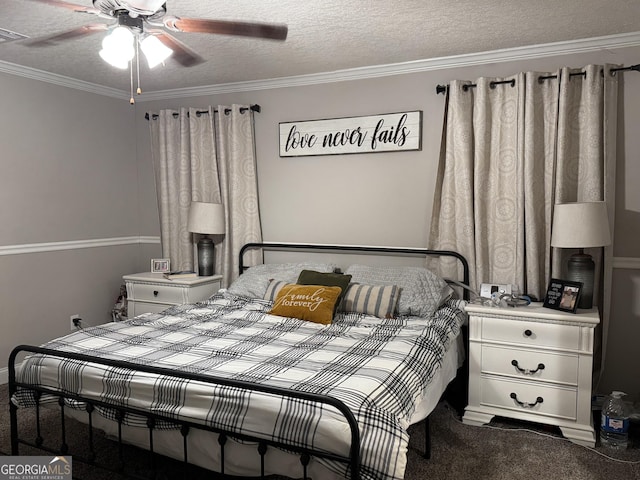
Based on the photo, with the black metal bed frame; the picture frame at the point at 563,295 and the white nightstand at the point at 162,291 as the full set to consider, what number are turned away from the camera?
0

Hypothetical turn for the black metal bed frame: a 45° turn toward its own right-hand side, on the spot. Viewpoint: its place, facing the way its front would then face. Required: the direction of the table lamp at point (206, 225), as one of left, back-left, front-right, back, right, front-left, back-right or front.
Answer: right

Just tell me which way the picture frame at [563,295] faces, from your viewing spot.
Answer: facing the viewer

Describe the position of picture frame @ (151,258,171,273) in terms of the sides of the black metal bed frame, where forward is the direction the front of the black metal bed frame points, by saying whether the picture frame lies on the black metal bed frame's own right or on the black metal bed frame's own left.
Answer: on the black metal bed frame's own right

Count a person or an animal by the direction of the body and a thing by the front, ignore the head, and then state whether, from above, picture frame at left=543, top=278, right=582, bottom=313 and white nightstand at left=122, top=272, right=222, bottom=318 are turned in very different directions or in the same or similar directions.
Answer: same or similar directions

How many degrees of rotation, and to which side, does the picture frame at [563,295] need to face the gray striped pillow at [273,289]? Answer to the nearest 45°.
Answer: approximately 90° to its right

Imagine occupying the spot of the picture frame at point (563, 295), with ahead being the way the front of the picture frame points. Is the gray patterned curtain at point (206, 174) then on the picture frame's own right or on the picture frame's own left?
on the picture frame's own right

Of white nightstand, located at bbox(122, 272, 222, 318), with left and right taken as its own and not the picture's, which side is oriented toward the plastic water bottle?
left

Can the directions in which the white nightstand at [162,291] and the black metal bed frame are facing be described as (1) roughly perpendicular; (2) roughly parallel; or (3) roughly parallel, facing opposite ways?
roughly parallel

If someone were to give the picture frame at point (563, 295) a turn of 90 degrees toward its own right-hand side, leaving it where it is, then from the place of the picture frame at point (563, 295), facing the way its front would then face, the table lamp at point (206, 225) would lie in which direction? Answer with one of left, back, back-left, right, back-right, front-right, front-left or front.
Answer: front

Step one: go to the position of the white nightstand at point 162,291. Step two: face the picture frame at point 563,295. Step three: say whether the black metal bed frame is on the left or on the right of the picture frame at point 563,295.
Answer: right

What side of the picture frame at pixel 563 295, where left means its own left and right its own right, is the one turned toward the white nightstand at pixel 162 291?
right

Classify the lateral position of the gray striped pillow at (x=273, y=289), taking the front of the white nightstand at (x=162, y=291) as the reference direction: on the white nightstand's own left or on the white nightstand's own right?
on the white nightstand's own left

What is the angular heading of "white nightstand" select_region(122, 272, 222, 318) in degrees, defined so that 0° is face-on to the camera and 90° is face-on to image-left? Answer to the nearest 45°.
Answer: approximately 45°

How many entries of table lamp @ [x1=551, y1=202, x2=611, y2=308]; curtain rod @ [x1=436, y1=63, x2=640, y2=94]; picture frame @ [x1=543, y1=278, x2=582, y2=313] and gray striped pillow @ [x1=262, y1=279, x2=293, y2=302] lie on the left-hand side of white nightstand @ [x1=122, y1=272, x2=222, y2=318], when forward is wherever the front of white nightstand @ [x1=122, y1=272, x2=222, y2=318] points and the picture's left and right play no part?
4

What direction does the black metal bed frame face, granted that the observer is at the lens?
facing the viewer and to the left of the viewer

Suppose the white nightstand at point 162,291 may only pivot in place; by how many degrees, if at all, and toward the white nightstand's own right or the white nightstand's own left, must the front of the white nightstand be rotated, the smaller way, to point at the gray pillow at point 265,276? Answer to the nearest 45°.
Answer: approximately 90° to the white nightstand's own left

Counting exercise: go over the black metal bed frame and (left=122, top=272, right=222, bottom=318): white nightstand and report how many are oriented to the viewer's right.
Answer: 0

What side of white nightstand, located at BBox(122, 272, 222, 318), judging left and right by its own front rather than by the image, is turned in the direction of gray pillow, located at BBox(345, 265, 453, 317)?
left
